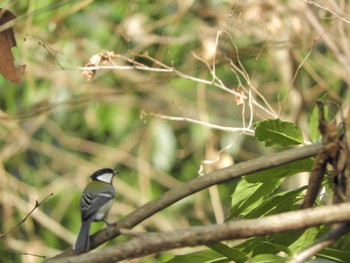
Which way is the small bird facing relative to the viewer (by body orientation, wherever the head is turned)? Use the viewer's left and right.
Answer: facing away from the viewer and to the right of the viewer

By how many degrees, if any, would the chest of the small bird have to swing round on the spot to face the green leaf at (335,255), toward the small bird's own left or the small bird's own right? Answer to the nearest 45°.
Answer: approximately 135° to the small bird's own right
